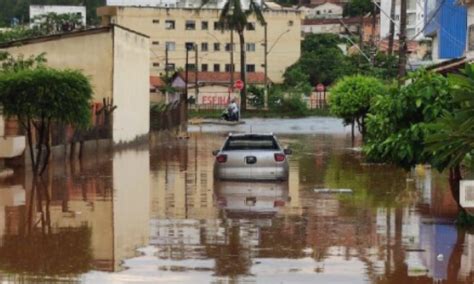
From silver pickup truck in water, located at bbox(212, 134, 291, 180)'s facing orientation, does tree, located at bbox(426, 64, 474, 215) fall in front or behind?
behind

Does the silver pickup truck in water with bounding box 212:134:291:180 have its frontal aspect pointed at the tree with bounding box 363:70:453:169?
no

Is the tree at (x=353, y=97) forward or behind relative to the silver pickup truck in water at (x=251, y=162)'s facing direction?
forward

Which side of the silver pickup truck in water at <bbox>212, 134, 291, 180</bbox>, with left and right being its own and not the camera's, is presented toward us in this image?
back

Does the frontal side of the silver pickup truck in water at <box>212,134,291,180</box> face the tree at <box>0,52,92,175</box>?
no

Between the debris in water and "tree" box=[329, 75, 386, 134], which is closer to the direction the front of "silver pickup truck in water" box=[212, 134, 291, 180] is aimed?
the tree
